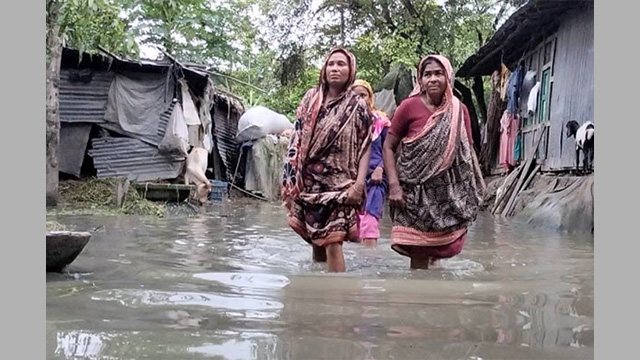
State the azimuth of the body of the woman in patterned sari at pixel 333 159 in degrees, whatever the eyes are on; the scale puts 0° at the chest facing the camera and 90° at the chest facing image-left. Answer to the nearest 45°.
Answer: approximately 0°

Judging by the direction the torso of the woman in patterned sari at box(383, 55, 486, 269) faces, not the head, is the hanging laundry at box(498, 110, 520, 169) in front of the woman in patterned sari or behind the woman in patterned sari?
behind

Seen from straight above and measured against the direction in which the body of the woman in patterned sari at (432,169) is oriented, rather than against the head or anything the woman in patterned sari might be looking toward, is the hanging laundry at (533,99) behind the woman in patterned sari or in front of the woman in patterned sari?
behind

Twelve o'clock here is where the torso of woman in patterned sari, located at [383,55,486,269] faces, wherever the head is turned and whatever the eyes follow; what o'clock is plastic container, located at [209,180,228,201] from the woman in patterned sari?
The plastic container is roughly at 5 o'clock from the woman in patterned sari.

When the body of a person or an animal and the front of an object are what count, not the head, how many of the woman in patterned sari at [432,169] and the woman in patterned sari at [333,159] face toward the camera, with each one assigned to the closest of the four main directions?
2

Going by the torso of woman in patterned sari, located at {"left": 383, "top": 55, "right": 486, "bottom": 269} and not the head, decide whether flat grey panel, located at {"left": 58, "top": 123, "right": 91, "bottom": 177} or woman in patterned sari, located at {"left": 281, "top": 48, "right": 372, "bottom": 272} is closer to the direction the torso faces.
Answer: the woman in patterned sari

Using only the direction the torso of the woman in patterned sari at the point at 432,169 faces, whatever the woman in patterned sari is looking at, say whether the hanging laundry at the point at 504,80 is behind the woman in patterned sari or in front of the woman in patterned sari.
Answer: behind

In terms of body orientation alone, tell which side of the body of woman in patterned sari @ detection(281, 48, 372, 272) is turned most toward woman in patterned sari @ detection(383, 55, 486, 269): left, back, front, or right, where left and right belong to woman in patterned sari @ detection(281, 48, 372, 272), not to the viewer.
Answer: left
